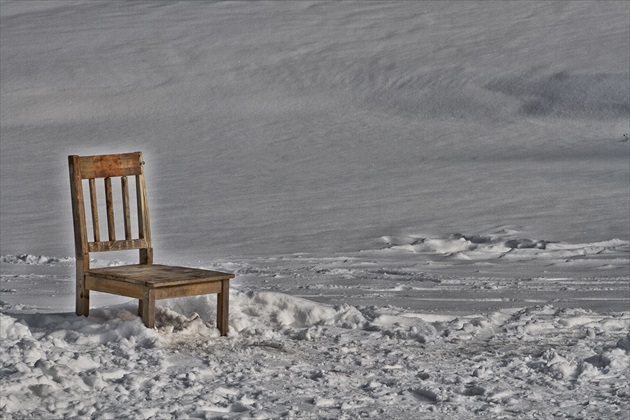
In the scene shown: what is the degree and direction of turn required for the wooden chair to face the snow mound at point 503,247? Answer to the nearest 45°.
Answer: approximately 90° to its left

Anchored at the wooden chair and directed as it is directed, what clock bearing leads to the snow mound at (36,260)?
The snow mound is roughly at 7 o'clock from the wooden chair.

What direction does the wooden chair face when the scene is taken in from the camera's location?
facing the viewer and to the right of the viewer

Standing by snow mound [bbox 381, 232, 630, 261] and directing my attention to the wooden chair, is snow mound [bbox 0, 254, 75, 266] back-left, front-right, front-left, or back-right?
front-right
